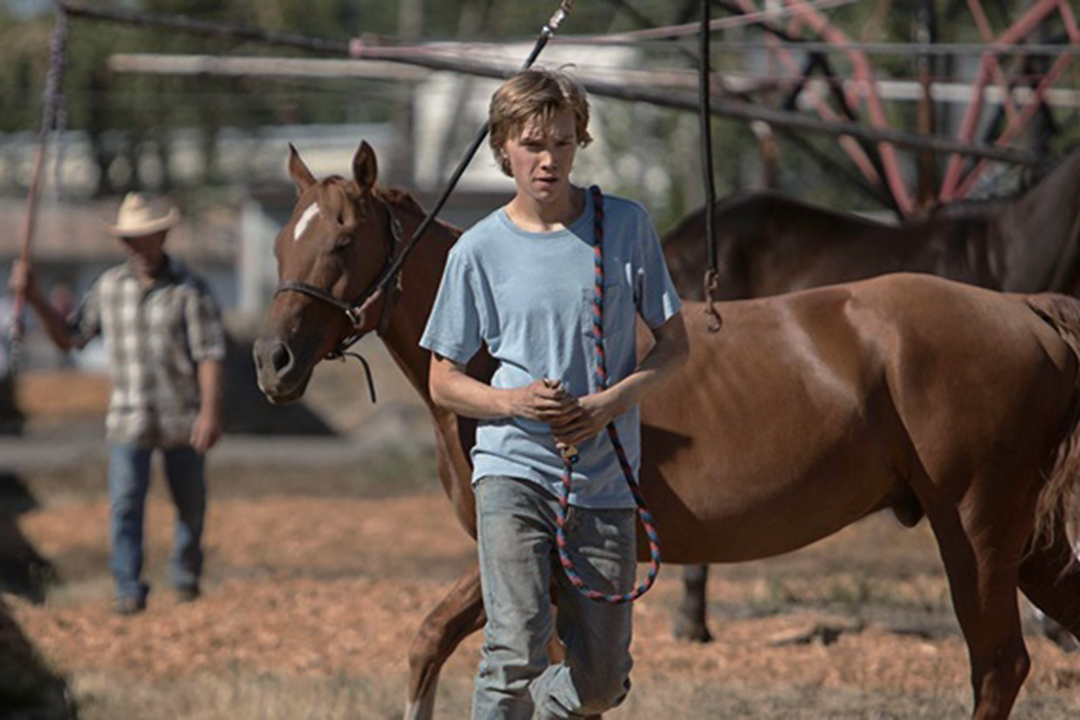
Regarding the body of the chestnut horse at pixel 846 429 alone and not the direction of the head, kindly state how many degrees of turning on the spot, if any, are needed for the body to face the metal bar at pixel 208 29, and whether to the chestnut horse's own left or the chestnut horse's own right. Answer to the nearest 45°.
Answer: approximately 45° to the chestnut horse's own right

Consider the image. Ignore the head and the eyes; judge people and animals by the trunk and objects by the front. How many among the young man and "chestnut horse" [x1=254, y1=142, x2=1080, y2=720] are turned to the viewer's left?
1

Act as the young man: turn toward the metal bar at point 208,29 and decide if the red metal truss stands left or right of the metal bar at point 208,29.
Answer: right

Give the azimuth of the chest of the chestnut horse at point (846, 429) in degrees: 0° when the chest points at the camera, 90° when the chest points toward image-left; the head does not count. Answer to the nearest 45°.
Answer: approximately 90°

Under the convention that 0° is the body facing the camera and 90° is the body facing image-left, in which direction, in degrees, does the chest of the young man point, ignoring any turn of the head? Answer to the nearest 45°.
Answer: approximately 0°

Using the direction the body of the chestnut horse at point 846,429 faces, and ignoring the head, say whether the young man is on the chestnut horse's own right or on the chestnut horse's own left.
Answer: on the chestnut horse's own left

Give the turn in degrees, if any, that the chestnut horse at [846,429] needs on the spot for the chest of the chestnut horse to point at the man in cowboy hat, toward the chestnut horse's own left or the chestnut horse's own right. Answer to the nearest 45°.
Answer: approximately 45° to the chestnut horse's own right

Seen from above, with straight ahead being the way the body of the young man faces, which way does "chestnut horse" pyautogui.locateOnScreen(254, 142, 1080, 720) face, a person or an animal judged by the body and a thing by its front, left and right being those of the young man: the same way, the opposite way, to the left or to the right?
to the right

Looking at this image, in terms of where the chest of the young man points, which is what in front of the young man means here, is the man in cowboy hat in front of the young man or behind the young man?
behind
